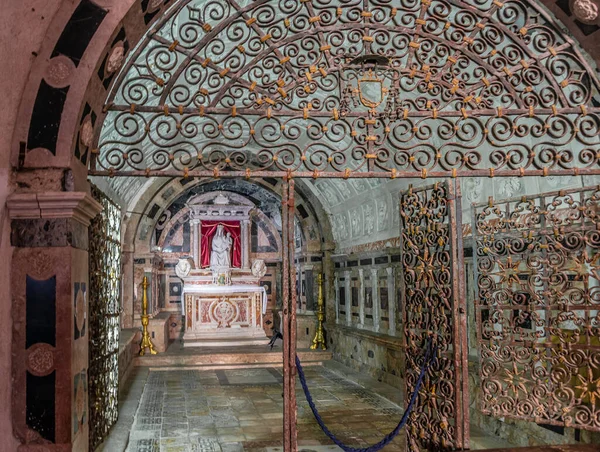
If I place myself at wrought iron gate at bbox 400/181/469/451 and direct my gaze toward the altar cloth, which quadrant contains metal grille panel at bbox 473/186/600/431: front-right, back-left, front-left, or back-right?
back-right

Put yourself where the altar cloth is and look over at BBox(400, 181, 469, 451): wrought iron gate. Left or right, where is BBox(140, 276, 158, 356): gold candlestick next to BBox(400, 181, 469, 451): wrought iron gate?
right

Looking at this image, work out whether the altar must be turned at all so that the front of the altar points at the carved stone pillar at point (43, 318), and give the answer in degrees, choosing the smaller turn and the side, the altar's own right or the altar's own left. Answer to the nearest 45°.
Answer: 0° — it already faces it

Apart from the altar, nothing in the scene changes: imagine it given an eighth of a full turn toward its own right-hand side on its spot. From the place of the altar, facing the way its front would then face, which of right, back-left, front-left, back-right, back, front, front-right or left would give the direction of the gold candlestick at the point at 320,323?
left

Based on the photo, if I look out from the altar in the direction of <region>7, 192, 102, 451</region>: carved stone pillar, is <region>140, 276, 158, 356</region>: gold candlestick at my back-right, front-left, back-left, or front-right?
front-right

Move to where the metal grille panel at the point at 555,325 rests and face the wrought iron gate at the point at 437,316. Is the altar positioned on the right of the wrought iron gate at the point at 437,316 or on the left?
right

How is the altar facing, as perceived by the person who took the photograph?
facing the viewer

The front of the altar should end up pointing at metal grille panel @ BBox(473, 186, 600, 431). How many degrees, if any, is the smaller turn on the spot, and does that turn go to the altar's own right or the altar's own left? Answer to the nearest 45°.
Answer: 0° — it already faces it

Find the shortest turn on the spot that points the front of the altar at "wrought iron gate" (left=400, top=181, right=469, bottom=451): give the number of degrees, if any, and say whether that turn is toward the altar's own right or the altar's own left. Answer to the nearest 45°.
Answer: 0° — it already faces it

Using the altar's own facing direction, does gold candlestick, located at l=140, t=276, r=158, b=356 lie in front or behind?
in front

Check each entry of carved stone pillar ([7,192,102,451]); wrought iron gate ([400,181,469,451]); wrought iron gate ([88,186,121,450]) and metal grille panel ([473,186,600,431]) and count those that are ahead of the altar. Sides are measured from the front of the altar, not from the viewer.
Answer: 4
